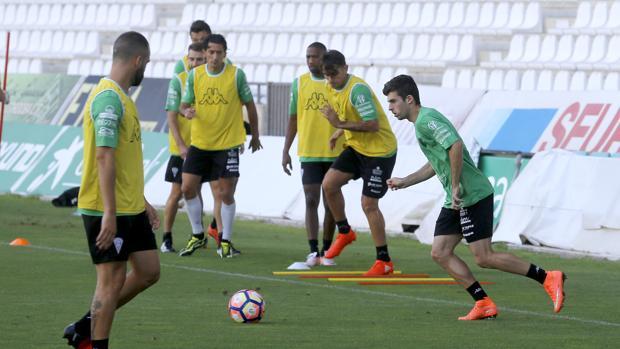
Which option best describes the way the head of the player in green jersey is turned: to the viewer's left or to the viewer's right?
to the viewer's left

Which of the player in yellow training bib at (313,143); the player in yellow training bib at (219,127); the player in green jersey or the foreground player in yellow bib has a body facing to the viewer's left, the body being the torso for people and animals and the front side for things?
the player in green jersey

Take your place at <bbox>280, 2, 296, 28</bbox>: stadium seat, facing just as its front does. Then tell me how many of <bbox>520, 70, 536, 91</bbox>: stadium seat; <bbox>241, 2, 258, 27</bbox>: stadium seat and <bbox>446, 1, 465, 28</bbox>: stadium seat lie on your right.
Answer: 1

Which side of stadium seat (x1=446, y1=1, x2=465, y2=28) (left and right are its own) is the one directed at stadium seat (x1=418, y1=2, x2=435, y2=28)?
right

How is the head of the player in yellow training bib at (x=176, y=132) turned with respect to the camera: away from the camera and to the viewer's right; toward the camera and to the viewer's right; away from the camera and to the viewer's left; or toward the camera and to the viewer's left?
toward the camera and to the viewer's right

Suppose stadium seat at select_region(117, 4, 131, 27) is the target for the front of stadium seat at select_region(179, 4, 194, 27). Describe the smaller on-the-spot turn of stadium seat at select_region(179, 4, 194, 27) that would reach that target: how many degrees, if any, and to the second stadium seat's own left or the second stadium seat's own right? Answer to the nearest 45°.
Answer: approximately 90° to the second stadium seat's own right

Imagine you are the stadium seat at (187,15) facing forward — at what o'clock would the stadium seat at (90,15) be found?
the stadium seat at (90,15) is roughly at 3 o'clock from the stadium seat at (187,15).

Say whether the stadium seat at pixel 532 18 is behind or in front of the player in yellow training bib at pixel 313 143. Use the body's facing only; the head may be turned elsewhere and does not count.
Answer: behind

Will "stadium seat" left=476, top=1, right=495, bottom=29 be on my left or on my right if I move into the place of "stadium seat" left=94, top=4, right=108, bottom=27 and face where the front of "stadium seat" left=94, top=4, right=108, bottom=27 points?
on my left
